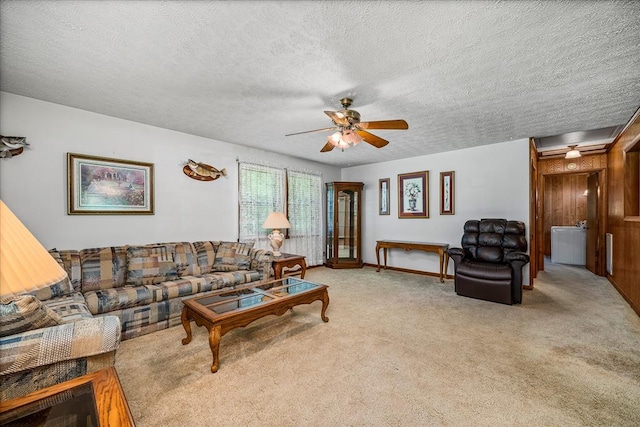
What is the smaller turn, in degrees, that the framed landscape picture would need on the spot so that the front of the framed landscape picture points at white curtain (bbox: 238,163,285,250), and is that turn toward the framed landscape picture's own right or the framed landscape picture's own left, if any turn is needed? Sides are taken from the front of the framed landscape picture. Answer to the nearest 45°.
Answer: approximately 45° to the framed landscape picture's own left

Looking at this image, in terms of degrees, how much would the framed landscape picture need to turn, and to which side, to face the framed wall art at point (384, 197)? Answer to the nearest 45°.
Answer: approximately 45° to its left

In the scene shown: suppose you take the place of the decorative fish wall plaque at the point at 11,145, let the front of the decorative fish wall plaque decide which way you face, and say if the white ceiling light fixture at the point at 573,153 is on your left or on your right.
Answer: on your left

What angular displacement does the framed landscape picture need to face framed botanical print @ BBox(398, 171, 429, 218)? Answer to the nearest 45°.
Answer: approximately 45° to its left

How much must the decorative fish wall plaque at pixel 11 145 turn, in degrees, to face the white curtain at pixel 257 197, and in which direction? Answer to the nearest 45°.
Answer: approximately 90° to its left

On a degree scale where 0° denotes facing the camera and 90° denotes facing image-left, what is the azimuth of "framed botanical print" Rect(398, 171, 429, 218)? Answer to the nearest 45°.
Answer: approximately 45°

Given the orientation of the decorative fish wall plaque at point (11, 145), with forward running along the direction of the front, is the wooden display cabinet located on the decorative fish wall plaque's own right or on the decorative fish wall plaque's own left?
on the decorative fish wall plaque's own left

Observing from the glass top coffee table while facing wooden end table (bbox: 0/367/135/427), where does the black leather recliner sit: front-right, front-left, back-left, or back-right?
back-left

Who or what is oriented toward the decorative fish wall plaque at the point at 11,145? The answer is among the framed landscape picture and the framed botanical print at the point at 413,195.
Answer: the framed botanical print

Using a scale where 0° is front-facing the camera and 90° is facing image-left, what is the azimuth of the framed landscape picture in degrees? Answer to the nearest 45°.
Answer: approximately 315°
